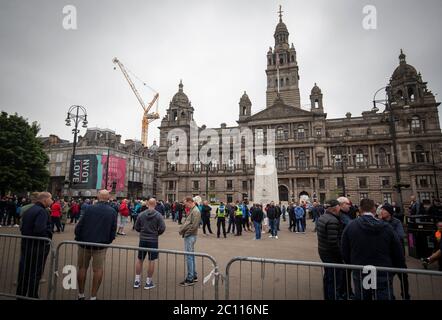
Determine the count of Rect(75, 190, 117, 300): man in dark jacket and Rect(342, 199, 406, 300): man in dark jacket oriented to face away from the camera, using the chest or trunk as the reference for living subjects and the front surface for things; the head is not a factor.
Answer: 2

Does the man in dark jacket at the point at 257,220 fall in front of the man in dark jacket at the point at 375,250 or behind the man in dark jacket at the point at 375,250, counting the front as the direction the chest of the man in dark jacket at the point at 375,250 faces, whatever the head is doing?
in front

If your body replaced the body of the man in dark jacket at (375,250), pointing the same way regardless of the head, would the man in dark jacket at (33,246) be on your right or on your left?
on your left

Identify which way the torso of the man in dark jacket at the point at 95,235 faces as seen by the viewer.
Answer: away from the camera

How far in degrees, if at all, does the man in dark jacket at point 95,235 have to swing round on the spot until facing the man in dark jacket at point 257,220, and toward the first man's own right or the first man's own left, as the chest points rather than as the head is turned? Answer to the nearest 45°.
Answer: approximately 45° to the first man's own right

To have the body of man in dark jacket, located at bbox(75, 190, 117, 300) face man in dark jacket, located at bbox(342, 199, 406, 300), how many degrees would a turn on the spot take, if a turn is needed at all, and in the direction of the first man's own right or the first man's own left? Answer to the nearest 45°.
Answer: approximately 135° to the first man's own right

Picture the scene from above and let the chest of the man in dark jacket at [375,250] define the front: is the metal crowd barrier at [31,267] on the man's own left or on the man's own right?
on the man's own left

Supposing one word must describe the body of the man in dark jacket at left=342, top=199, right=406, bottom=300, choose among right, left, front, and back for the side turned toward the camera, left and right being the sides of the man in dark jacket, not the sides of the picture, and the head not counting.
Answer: back
